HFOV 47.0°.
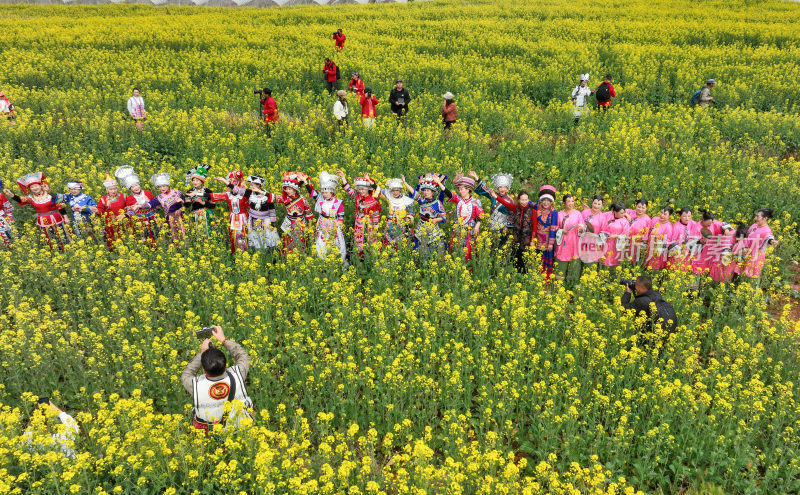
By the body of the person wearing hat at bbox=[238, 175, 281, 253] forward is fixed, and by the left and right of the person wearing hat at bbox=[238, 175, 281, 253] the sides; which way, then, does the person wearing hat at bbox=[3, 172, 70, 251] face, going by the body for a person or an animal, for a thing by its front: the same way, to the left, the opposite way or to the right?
the same way

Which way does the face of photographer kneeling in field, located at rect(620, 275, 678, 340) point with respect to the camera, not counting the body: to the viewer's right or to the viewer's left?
to the viewer's left

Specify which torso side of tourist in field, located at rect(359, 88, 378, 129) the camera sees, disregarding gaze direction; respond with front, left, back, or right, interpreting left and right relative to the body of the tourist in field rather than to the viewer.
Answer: front

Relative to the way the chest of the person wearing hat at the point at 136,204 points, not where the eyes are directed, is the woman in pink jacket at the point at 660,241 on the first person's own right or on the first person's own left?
on the first person's own left

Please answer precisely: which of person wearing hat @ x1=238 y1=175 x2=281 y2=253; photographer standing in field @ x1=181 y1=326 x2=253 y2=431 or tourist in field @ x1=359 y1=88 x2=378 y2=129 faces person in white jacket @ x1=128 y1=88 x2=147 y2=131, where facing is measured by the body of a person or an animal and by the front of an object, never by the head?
the photographer standing in field

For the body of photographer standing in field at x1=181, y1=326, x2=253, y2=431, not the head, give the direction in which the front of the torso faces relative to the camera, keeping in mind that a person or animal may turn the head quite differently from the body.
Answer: away from the camera

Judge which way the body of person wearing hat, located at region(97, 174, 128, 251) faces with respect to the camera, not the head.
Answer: toward the camera

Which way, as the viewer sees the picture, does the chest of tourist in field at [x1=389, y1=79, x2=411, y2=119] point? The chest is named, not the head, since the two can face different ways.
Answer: toward the camera

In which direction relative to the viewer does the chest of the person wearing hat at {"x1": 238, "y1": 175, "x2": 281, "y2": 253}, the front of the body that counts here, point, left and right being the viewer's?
facing the viewer

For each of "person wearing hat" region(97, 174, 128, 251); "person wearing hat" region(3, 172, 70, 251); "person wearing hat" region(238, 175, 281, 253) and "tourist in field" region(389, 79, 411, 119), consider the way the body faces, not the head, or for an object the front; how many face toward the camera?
4

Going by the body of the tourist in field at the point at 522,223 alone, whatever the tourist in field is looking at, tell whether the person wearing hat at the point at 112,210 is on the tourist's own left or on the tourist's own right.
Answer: on the tourist's own right

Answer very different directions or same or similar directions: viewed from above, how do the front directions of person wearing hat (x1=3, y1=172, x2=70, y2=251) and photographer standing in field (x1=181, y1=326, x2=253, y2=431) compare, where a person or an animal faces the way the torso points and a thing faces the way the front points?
very different directions

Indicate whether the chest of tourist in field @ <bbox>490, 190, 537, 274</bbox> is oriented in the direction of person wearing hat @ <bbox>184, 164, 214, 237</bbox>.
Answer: no

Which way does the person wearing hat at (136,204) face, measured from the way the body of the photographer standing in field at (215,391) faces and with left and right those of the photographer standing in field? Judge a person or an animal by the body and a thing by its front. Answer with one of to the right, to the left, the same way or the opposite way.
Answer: the opposite way

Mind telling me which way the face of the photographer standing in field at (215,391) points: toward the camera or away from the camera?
away from the camera
